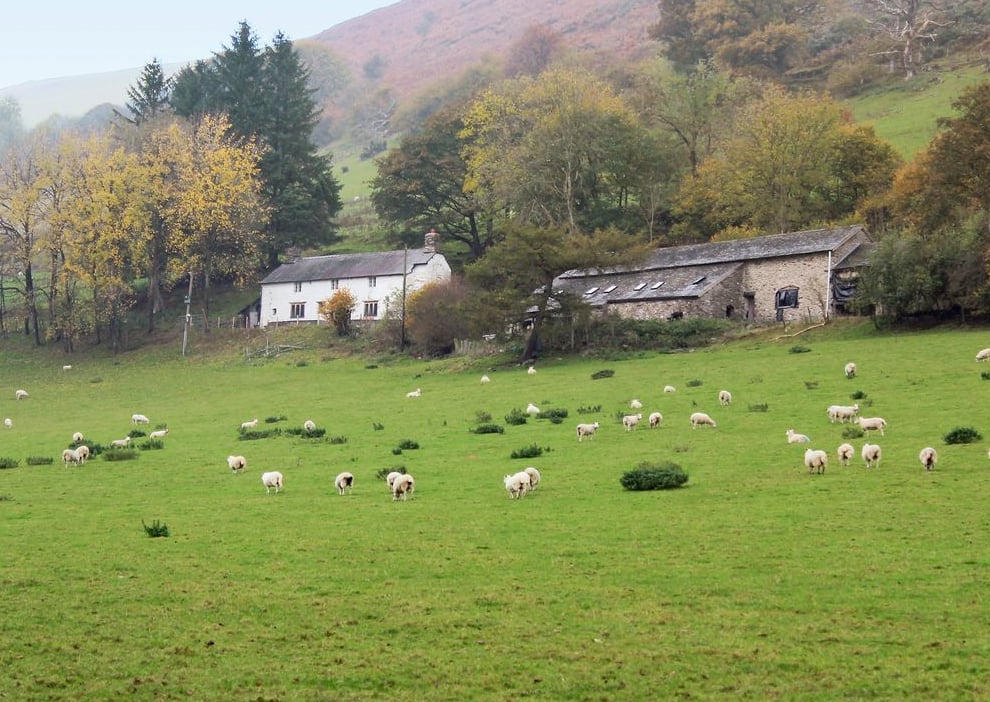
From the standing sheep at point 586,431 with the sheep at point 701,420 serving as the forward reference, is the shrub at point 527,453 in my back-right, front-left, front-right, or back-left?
back-right

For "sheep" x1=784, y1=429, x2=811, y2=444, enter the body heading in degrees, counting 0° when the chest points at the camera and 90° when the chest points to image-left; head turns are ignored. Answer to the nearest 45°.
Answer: approximately 90°

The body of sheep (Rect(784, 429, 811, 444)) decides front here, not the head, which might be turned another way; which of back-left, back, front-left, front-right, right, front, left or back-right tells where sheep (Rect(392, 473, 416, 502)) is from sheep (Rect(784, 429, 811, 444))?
front-left

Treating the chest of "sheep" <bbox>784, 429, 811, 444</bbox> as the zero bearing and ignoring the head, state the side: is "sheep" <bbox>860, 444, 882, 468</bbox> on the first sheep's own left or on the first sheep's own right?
on the first sheep's own left

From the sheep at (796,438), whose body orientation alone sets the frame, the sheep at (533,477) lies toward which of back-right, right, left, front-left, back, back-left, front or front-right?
front-left

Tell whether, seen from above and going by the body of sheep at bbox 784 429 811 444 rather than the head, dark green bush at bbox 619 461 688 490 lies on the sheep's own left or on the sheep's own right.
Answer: on the sheep's own left

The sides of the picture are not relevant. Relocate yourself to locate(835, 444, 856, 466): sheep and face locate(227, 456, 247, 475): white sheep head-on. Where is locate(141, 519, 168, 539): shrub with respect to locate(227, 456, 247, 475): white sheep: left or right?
left
